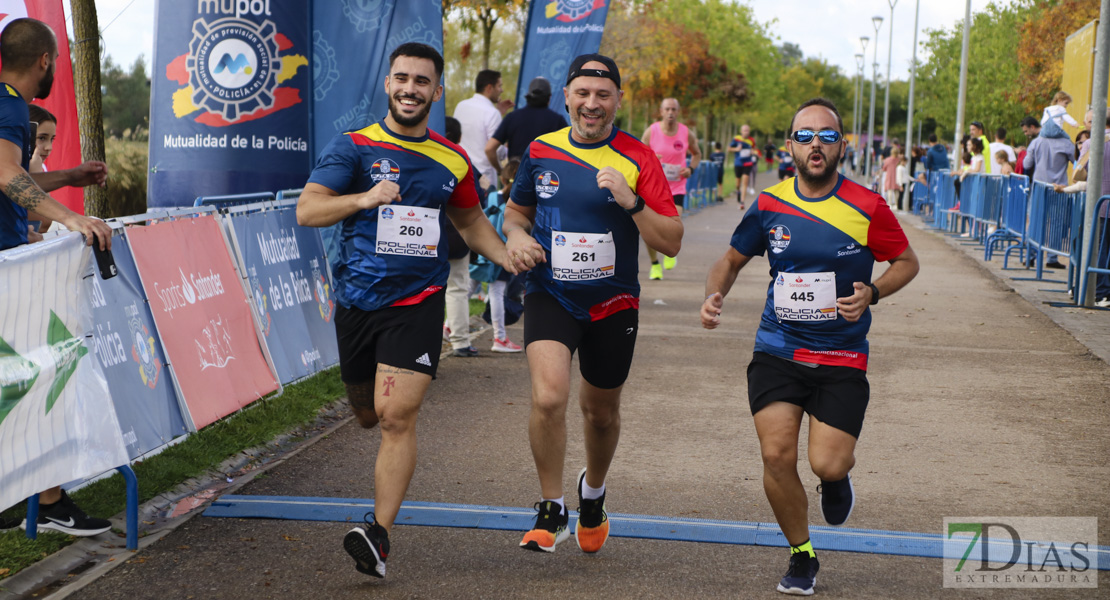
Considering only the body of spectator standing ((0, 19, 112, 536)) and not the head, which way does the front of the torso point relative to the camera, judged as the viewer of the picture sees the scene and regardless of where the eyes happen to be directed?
to the viewer's right

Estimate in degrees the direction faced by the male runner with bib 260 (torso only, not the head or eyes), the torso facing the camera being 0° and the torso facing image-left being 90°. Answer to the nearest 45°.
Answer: approximately 0°

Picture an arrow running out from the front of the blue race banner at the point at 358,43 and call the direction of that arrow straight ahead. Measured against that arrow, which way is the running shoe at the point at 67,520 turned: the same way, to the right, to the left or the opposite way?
to the left

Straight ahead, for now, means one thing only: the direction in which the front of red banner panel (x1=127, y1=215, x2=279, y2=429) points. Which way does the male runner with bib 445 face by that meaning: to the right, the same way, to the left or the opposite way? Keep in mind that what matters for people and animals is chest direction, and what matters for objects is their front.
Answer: to the right

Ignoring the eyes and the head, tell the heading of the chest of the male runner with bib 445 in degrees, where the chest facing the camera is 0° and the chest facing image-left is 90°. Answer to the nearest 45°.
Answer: approximately 0°

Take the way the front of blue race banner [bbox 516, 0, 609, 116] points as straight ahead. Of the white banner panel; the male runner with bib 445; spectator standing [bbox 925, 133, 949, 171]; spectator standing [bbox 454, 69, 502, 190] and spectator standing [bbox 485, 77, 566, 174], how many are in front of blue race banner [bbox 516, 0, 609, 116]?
4

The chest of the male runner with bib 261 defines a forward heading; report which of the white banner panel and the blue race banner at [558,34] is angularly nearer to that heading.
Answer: the white banner panel

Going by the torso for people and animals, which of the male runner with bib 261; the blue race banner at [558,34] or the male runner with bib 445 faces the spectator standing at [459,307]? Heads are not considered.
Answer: the blue race banner

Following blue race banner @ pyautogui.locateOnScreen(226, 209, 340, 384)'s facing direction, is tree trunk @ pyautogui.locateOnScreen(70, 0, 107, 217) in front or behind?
behind

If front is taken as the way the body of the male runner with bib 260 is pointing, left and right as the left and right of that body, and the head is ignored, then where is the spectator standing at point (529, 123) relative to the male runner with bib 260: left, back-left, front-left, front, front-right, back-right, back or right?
back
